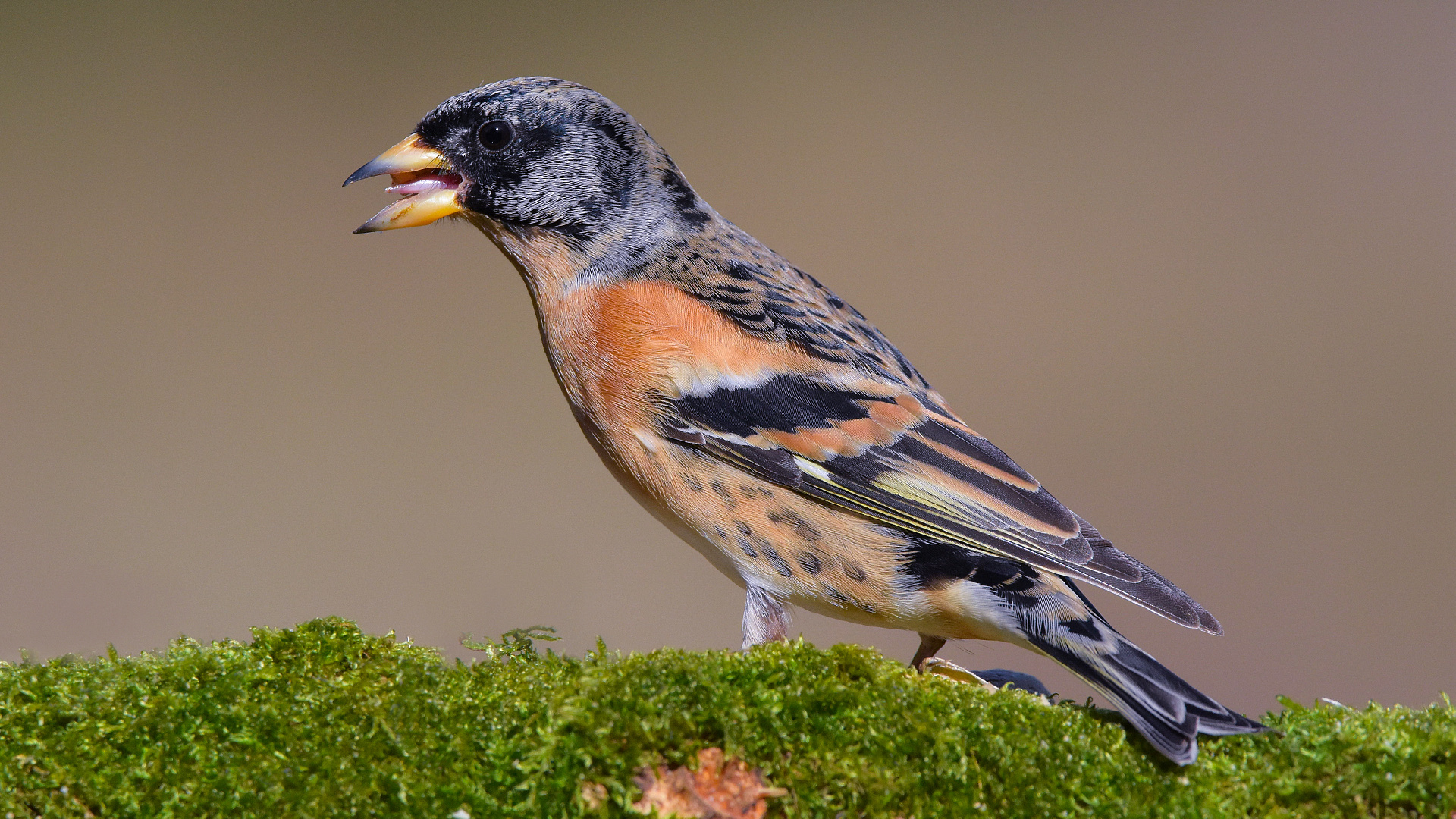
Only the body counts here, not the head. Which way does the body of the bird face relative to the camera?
to the viewer's left
